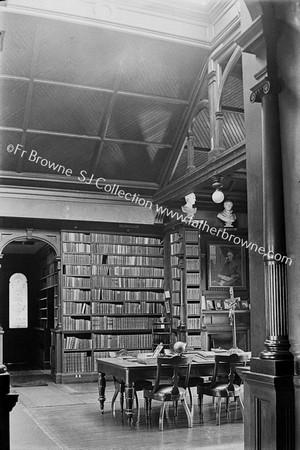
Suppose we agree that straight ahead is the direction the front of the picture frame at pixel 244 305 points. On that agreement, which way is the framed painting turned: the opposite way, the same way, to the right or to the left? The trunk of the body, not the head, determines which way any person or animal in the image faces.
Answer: the same way

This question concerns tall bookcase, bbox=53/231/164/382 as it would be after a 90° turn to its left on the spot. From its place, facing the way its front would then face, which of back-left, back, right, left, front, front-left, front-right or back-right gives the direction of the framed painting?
front

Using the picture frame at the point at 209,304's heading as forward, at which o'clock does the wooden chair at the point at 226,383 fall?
The wooden chair is roughly at 12 o'clock from the picture frame.

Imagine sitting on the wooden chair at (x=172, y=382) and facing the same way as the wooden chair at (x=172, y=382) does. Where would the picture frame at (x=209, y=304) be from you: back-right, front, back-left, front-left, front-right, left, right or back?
front-right

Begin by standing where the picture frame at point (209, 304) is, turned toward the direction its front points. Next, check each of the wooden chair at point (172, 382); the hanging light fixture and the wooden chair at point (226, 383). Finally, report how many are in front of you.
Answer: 3

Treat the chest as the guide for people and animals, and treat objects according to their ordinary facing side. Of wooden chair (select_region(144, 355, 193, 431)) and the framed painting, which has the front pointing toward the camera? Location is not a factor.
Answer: the framed painting

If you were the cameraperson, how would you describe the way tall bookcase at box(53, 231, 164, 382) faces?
facing the viewer

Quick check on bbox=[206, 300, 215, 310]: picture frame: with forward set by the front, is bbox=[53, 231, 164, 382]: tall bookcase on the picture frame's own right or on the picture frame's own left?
on the picture frame's own right

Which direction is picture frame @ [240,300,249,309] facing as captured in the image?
toward the camera

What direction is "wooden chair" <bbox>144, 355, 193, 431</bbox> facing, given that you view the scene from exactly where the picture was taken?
facing away from the viewer and to the left of the viewer

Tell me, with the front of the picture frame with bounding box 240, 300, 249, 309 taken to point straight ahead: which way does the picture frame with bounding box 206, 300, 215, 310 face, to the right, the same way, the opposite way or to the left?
the same way

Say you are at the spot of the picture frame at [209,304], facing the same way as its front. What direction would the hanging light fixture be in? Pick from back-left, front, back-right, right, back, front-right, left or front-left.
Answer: front

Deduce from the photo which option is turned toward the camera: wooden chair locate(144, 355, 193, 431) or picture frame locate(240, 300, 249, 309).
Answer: the picture frame
